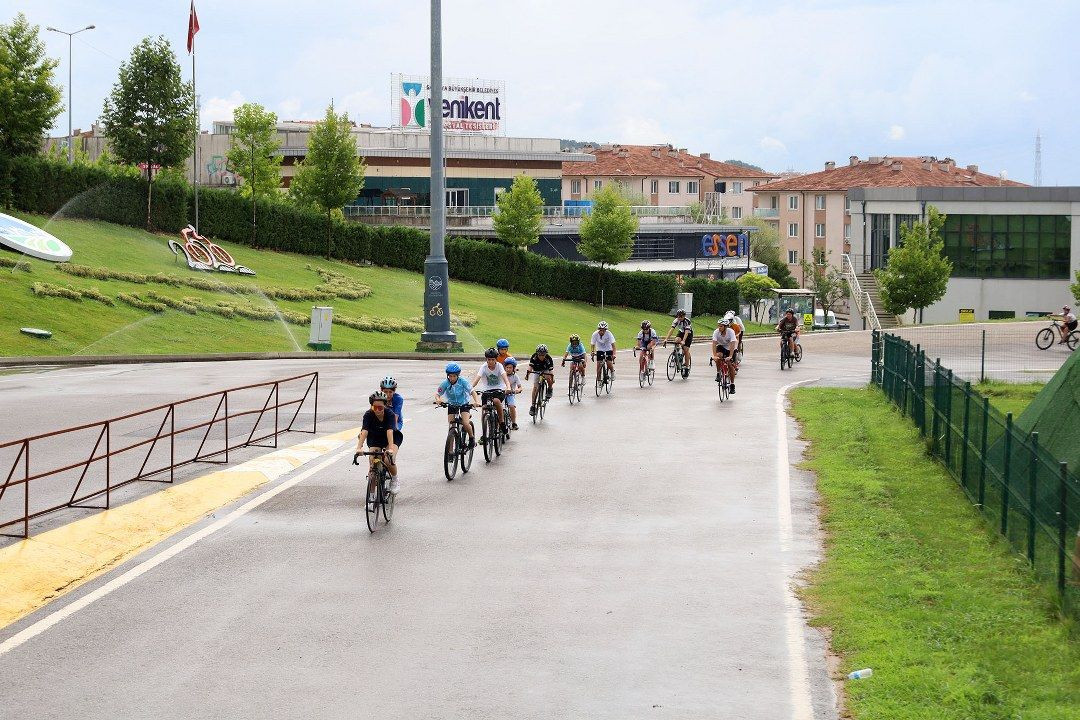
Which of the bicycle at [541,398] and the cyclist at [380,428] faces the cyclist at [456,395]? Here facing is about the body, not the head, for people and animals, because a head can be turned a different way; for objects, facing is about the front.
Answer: the bicycle

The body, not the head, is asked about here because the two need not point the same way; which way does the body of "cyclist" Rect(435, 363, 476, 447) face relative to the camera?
toward the camera

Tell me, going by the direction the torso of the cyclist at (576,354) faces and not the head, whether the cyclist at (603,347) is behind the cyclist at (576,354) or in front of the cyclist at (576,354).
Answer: behind

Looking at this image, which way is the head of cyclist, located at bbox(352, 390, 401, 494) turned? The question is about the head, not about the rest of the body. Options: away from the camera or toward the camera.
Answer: toward the camera

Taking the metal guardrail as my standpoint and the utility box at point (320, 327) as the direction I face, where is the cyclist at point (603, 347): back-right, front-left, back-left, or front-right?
front-right

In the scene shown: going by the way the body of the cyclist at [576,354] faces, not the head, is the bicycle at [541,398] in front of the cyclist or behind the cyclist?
in front

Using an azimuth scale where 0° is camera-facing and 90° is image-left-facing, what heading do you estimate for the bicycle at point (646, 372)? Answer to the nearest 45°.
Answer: approximately 45°

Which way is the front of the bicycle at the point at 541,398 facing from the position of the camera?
facing the viewer

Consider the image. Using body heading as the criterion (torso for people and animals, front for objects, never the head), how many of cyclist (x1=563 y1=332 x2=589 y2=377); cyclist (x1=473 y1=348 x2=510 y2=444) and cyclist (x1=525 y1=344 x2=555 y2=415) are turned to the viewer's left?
0

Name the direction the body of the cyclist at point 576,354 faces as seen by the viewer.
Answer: toward the camera

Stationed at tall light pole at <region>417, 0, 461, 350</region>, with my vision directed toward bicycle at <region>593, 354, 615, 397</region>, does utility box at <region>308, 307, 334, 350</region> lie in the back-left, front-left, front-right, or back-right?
back-right

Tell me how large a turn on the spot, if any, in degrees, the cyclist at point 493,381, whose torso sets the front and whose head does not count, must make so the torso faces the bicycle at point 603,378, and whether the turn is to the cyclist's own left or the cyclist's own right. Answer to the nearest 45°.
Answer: approximately 180°

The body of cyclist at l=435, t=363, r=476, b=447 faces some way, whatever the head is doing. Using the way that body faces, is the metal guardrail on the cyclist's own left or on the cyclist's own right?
on the cyclist's own right

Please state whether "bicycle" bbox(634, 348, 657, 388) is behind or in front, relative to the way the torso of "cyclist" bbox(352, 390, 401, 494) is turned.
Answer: behind

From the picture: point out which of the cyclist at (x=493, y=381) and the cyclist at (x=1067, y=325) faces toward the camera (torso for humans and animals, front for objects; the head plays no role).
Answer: the cyclist at (x=493, y=381)
